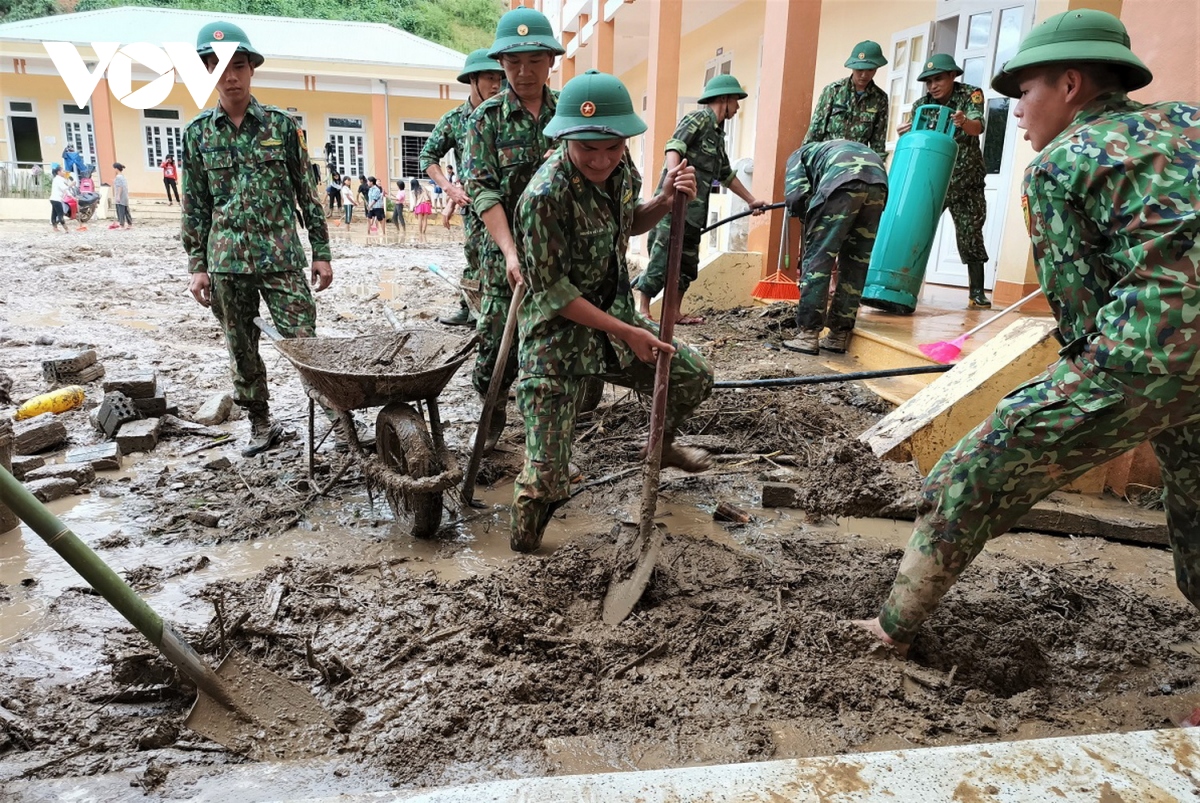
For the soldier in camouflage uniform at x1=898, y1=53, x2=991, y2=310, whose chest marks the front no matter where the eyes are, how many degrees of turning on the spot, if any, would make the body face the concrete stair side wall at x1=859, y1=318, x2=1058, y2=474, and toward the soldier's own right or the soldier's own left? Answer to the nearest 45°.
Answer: approximately 45° to the soldier's own left

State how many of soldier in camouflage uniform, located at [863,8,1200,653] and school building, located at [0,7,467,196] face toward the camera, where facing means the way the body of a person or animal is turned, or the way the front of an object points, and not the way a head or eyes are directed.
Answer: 1

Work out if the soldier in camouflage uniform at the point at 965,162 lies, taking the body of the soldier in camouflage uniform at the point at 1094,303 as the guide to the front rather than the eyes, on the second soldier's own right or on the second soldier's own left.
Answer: on the second soldier's own right

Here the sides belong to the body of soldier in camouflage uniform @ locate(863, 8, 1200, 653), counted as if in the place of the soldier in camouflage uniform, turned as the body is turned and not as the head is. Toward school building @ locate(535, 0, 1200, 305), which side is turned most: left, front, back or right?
right

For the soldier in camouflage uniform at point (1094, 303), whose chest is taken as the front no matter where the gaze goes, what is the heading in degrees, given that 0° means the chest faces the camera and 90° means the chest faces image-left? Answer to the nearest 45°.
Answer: approximately 90°

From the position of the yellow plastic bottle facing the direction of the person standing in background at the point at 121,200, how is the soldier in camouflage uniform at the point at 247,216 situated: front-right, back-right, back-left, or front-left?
back-right

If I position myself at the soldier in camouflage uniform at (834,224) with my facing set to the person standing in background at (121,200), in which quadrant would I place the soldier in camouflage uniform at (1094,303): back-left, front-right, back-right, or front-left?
back-left

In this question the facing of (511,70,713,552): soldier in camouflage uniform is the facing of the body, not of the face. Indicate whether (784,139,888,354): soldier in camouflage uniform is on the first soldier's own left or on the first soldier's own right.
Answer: on the first soldier's own left

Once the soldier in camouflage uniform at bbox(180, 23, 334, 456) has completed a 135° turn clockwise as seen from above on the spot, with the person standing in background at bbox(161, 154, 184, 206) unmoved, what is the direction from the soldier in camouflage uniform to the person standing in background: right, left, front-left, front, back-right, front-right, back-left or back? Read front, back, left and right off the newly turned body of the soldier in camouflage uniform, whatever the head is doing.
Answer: front-right

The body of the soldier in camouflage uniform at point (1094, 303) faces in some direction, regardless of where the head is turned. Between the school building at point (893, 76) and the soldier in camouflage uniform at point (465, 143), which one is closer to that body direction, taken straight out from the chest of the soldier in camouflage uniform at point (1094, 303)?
the soldier in camouflage uniform
